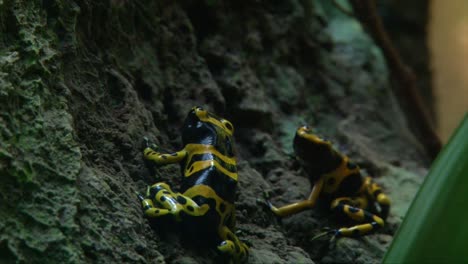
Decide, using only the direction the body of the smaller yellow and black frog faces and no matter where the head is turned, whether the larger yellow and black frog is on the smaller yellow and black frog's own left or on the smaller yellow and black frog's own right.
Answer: on the smaller yellow and black frog's own left

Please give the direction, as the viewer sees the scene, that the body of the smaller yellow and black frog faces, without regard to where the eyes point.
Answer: to the viewer's left

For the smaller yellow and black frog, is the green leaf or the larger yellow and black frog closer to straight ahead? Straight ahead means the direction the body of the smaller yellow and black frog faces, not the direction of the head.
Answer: the larger yellow and black frog

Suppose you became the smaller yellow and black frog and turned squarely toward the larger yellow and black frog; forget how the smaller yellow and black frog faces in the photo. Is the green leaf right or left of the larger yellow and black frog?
left

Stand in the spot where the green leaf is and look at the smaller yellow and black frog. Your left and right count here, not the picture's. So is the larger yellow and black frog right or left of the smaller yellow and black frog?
left
